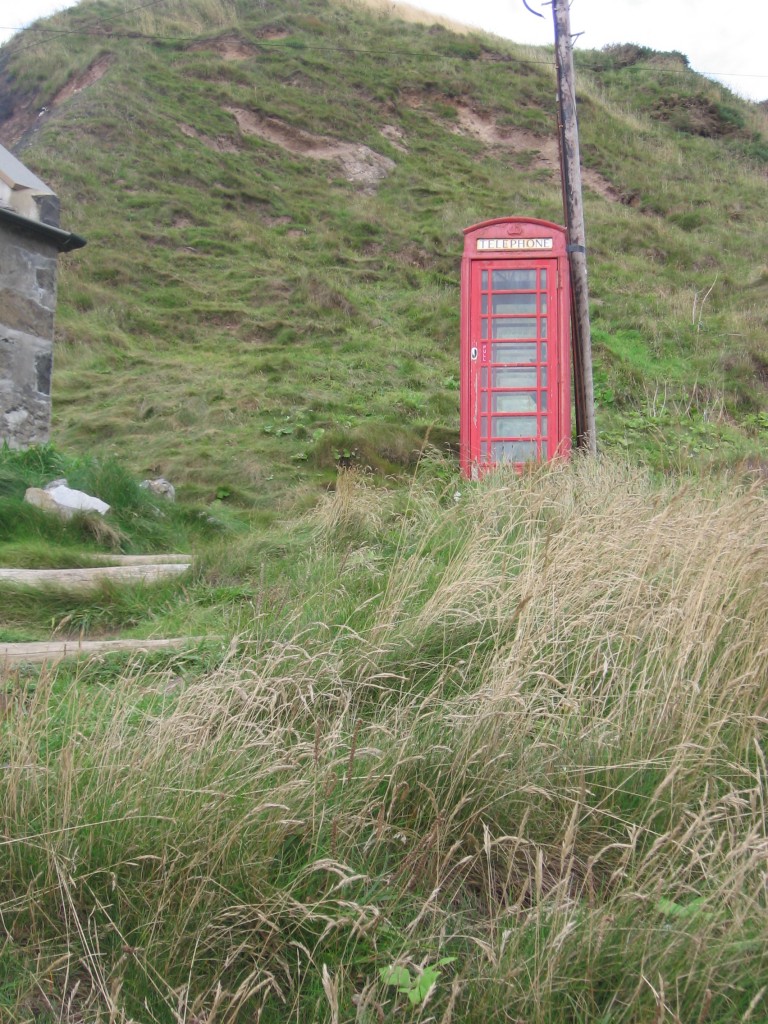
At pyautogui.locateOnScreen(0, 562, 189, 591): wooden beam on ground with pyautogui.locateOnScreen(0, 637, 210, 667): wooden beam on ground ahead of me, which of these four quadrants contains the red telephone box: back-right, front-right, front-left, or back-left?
back-left

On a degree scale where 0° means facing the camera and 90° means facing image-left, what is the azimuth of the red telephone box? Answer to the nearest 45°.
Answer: approximately 0°

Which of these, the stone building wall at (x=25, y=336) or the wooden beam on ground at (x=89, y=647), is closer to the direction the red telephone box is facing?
the wooden beam on ground

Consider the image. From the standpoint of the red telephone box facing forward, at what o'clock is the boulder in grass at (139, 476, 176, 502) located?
The boulder in grass is roughly at 2 o'clock from the red telephone box.

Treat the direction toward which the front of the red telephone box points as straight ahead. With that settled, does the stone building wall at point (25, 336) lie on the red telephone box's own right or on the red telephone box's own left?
on the red telephone box's own right
